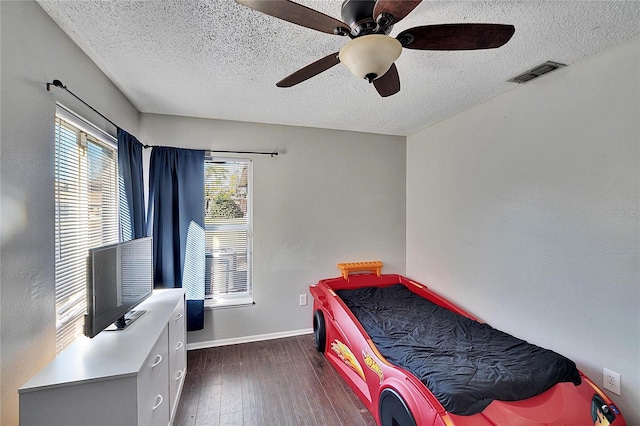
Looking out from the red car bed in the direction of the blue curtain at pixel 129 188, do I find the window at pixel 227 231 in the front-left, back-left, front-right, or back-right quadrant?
front-right

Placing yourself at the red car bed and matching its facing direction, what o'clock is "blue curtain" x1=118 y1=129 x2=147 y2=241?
The blue curtain is roughly at 4 o'clock from the red car bed.

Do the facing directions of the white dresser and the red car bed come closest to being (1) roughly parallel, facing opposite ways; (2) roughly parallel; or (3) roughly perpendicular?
roughly perpendicular

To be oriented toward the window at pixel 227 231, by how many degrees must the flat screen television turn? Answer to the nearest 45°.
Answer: approximately 90° to its left

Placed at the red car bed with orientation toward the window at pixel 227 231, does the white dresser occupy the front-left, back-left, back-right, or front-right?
front-left

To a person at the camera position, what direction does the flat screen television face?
facing the viewer and to the right of the viewer

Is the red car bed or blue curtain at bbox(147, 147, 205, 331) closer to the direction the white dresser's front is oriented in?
the red car bed

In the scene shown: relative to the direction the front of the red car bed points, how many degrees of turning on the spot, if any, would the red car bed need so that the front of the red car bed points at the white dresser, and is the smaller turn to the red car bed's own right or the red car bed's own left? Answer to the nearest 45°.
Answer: approximately 90° to the red car bed's own right

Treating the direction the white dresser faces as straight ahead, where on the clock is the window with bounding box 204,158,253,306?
The window is roughly at 10 o'clock from the white dresser.

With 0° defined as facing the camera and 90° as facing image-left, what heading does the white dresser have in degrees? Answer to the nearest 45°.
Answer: approximately 270°

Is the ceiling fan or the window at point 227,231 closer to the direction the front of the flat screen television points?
the ceiling fan

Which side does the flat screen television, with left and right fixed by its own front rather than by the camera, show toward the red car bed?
front

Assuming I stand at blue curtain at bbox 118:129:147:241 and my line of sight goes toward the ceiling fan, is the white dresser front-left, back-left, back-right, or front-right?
front-right

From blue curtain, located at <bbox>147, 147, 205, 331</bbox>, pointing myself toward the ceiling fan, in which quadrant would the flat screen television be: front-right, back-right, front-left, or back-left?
front-right

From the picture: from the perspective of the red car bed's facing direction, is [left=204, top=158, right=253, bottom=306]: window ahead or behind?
behind

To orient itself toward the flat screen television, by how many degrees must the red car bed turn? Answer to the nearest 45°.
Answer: approximately 90° to its right
